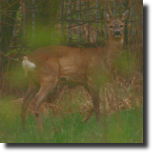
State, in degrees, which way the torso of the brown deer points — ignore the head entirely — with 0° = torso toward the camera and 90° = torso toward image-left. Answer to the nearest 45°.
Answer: approximately 270°
